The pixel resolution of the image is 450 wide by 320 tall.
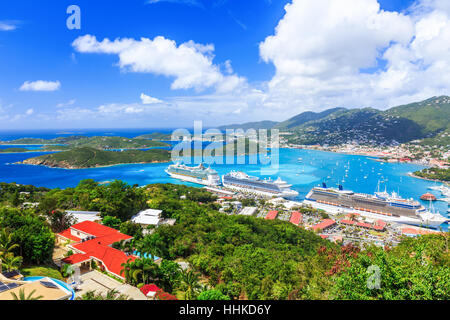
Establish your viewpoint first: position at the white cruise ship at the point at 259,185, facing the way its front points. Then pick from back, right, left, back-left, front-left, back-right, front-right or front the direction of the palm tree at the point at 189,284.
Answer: front-right

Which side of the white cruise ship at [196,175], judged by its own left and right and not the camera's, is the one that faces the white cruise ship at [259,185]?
back

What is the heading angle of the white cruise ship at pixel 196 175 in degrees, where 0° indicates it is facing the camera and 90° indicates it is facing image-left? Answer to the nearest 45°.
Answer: approximately 135°

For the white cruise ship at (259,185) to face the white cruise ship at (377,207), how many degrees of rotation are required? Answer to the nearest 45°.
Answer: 0° — it already faces it

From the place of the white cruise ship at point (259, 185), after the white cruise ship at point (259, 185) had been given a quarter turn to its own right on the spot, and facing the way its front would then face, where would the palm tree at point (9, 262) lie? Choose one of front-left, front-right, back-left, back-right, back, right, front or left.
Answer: front-left

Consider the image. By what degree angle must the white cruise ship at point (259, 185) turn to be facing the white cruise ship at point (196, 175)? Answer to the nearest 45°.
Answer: approximately 180°

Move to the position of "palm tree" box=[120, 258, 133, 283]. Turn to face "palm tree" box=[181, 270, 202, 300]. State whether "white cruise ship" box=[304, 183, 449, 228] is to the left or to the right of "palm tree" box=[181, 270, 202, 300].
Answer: left

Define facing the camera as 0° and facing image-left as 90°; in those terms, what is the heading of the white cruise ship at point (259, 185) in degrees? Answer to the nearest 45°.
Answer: approximately 315°
